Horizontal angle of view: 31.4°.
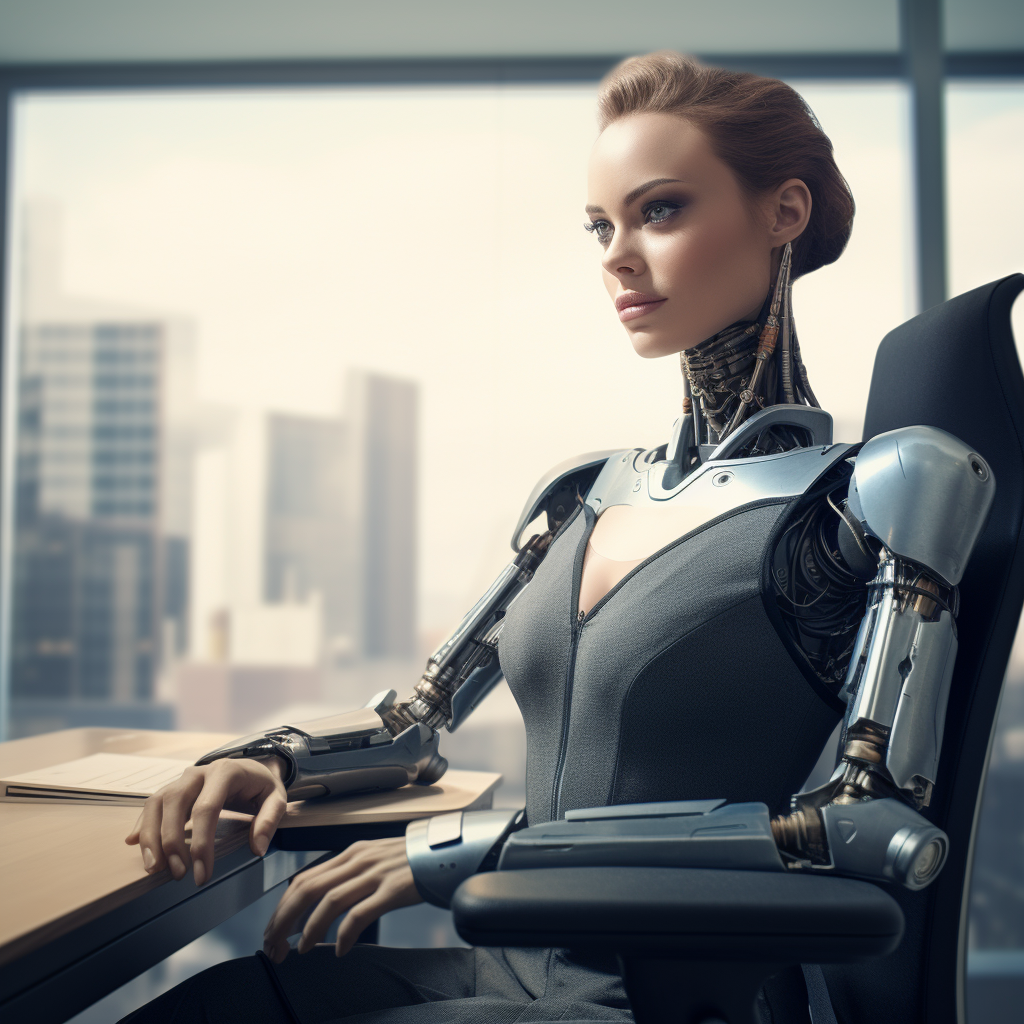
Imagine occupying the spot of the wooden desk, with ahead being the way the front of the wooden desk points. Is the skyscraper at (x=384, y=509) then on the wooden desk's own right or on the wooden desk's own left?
on the wooden desk's own left

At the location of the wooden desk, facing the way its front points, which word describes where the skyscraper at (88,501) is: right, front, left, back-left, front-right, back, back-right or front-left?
back-left

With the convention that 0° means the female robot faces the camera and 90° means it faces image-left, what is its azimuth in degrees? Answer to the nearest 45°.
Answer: approximately 45°

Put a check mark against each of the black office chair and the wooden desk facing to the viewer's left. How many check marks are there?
1

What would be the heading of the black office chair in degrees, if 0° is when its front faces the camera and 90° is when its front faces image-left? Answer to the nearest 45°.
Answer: approximately 90°

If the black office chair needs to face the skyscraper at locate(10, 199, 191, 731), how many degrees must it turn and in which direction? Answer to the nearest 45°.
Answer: approximately 45° to its right
